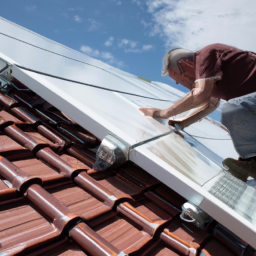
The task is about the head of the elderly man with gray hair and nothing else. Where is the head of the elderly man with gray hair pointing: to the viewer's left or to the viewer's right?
to the viewer's left

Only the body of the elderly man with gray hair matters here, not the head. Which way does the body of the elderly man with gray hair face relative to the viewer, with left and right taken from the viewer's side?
facing to the left of the viewer

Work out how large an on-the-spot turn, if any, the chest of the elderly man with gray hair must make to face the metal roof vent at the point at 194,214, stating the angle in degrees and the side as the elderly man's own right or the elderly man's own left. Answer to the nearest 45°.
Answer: approximately 90° to the elderly man's own left

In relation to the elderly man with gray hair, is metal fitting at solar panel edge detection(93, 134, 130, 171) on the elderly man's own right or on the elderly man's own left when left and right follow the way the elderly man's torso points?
on the elderly man's own left
